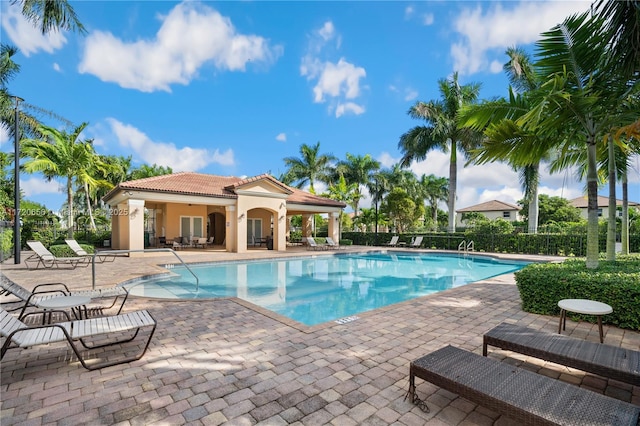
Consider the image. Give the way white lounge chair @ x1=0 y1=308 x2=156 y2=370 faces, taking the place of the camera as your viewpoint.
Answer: facing to the right of the viewer

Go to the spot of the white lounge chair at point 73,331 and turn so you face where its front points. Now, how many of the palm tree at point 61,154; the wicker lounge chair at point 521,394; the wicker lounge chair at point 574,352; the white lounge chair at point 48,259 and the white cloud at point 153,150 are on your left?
3

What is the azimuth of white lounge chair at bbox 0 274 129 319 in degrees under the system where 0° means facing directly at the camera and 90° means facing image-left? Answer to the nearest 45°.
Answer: approximately 270°

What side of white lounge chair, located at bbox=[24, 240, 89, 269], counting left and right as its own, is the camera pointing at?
right

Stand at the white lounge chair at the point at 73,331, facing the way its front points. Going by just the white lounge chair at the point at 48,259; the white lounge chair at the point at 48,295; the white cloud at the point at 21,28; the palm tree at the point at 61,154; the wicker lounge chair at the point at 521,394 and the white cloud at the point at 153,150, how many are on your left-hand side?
5

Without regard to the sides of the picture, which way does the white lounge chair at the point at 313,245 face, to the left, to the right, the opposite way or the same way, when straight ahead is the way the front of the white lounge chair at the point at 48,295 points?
to the right

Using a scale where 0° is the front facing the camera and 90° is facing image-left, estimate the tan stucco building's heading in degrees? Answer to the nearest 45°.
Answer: approximately 315°

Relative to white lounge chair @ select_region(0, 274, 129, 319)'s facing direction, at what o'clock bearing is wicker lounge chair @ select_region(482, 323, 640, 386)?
The wicker lounge chair is roughly at 2 o'clock from the white lounge chair.

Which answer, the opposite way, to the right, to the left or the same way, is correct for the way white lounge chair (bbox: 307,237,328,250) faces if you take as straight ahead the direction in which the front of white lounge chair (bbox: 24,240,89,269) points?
the same way

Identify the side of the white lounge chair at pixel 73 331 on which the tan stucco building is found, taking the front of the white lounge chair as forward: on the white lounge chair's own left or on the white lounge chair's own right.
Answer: on the white lounge chair's own left

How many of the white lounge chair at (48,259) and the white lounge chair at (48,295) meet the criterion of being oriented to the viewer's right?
2
